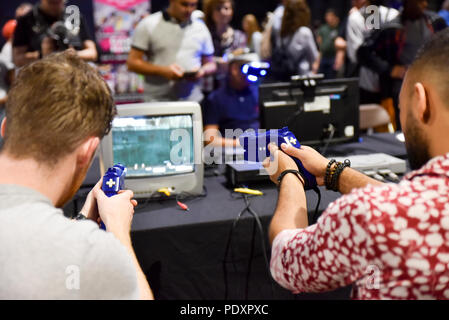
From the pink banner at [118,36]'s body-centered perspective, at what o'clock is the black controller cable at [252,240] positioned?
The black controller cable is roughly at 12 o'clock from the pink banner.

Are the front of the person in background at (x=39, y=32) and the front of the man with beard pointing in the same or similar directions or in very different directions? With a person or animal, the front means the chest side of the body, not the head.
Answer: very different directions

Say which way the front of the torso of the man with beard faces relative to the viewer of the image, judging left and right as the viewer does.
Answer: facing away from the viewer and to the left of the viewer

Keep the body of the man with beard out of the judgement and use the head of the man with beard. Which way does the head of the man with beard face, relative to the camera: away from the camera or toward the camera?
away from the camera
